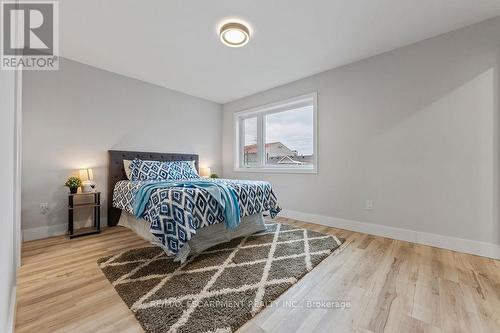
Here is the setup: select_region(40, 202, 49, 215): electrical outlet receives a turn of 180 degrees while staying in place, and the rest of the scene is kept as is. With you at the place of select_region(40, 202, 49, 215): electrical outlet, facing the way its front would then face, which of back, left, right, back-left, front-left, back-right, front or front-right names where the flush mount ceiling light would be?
back-right

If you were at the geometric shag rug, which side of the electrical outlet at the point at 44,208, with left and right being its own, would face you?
front

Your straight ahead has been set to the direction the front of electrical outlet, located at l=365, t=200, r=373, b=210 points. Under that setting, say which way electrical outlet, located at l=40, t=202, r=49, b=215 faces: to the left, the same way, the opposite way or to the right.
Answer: to the left

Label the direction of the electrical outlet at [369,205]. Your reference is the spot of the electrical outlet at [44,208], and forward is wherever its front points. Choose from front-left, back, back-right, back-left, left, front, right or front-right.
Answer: front-left

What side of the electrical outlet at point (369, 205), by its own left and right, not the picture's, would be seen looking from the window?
right

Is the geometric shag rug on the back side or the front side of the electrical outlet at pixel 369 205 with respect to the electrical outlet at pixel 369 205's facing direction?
on the front side

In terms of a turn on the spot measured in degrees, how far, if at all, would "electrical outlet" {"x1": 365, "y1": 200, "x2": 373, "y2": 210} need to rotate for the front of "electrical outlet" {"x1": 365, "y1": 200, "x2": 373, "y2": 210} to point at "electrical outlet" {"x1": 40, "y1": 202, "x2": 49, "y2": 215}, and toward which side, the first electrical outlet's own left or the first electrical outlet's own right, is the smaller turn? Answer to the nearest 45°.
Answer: approximately 45° to the first electrical outlet's own right

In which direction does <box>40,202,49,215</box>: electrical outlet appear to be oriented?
toward the camera

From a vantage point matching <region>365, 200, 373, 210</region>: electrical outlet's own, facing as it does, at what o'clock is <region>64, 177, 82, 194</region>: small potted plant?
The small potted plant is roughly at 2 o'clock from the electrical outlet.
